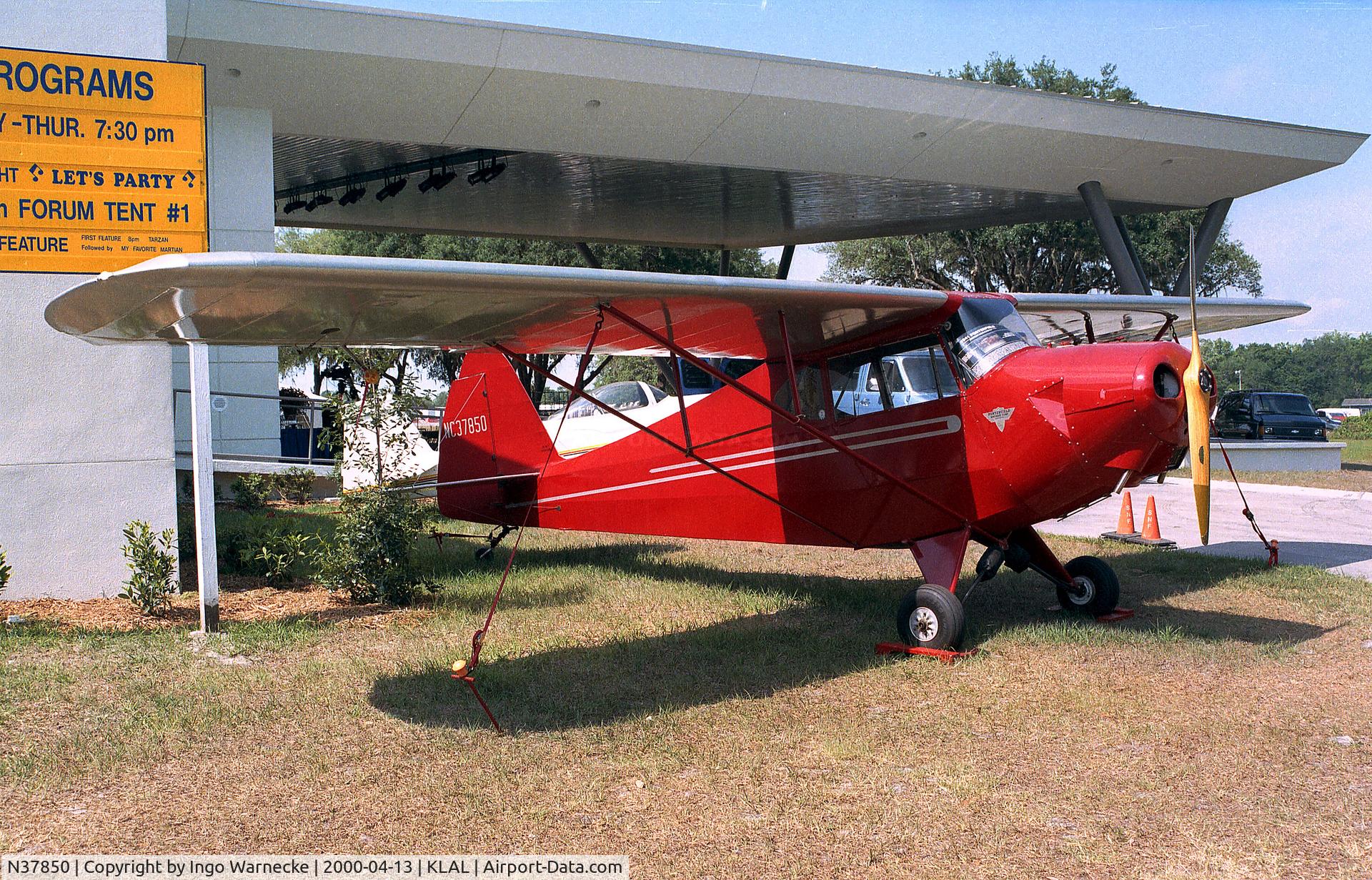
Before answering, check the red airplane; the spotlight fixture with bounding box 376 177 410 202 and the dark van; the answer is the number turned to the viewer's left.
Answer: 1

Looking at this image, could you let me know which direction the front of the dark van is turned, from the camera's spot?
facing the viewer and to the right of the viewer

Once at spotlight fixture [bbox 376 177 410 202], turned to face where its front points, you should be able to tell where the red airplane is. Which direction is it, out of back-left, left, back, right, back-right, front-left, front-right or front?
left

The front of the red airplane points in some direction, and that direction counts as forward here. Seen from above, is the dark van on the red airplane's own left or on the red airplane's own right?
on the red airplane's own left

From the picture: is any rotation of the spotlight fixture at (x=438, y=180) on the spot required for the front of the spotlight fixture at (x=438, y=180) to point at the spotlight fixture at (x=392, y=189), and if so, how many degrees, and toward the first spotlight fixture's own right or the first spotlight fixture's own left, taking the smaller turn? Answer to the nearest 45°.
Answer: approximately 45° to the first spotlight fixture's own right

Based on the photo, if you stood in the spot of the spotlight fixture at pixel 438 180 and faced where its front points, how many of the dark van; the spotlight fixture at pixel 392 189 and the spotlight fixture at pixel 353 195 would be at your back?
1

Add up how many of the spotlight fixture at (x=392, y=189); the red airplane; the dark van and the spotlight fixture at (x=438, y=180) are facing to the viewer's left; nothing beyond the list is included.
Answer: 2

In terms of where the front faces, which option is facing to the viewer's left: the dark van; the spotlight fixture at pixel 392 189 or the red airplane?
the spotlight fixture

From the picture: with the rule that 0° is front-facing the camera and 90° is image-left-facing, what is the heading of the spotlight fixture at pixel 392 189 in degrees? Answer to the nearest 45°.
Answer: approximately 90°

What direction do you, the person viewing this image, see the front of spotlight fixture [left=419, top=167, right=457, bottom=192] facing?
facing to the left of the viewer

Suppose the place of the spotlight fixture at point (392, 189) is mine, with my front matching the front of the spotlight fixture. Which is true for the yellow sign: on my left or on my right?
on my left

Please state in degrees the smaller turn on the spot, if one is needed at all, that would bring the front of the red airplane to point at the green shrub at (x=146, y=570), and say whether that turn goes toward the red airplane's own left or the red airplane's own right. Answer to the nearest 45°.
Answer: approximately 135° to the red airplane's own right
